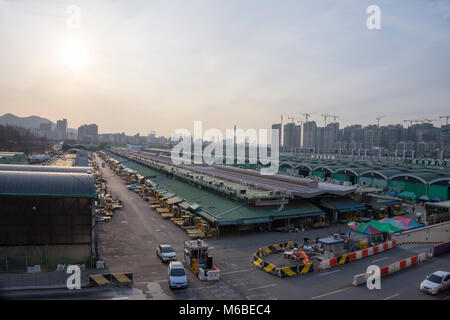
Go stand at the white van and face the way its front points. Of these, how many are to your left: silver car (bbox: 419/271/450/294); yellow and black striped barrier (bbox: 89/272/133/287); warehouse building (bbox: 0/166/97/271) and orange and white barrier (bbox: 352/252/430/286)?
2

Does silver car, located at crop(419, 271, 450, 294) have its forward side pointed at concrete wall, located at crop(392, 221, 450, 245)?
no

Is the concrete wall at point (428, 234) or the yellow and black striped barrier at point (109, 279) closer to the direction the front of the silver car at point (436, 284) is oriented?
the yellow and black striped barrier

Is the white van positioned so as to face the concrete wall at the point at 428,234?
no

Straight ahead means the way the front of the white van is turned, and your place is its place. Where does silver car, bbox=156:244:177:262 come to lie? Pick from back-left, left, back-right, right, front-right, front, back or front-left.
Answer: back

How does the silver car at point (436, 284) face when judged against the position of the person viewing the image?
facing the viewer and to the left of the viewer

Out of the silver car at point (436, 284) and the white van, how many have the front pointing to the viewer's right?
0

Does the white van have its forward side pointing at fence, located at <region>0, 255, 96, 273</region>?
no

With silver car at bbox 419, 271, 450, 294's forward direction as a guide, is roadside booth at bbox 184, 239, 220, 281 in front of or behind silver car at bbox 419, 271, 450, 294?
in front

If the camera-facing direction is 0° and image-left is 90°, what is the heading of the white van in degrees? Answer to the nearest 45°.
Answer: approximately 0°

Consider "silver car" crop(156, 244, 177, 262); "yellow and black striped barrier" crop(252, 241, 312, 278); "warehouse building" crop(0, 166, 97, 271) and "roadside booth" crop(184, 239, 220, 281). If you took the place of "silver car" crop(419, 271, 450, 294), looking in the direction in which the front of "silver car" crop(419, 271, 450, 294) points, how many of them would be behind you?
0

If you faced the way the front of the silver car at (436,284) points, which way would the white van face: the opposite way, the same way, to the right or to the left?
to the left

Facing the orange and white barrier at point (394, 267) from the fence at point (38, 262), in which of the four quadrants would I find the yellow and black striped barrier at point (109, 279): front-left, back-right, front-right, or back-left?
front-right
